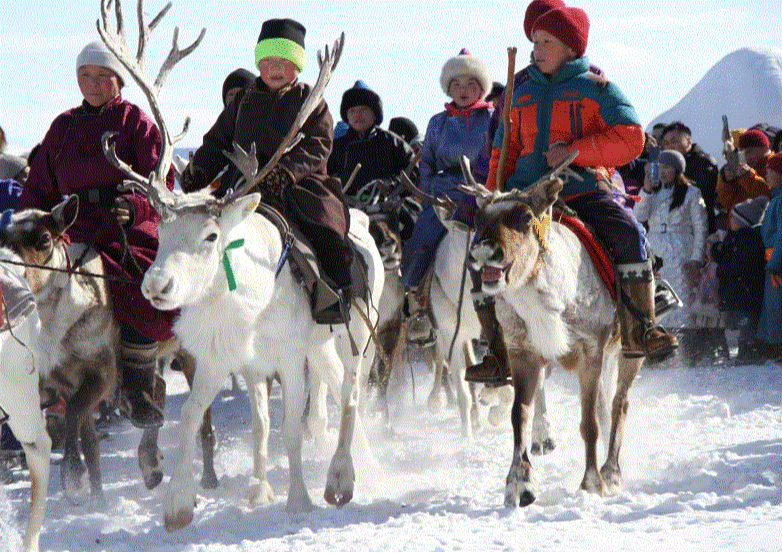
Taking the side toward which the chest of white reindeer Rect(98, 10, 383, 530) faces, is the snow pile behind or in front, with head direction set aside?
behind

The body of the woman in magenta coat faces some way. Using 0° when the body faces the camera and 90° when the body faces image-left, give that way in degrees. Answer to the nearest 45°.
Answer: approximately 0°

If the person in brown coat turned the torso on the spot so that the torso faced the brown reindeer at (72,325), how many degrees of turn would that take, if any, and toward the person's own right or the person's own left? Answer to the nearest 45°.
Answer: approximately 45° to the person's own right

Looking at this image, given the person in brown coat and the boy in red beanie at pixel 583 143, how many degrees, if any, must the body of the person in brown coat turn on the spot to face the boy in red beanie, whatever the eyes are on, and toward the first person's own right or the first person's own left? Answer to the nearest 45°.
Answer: approximately 135° to the first person's own left

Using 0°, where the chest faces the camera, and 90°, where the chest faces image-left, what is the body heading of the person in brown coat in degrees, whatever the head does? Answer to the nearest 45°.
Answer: approximately 45°

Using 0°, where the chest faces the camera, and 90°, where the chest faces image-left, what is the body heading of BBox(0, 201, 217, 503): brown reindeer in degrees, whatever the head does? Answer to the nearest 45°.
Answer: approximately 45°

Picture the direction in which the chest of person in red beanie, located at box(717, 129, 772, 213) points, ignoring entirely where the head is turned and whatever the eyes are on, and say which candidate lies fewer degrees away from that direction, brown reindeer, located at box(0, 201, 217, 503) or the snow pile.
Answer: the brown reindeer

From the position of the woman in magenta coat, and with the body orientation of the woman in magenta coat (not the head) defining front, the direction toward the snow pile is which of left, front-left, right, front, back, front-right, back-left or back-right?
back-left

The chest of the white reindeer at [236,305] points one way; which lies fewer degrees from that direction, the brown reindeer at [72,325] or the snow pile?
the brown reindeer
